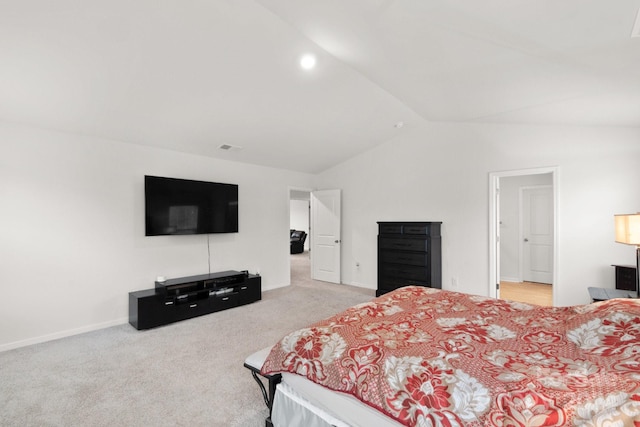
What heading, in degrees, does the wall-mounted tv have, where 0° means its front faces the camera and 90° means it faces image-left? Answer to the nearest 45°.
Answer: approximately 315°

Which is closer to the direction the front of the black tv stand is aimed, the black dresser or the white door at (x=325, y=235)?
the black dresser

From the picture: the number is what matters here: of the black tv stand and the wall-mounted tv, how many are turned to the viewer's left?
0

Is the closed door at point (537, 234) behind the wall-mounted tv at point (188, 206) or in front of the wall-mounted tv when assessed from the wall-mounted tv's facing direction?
in front

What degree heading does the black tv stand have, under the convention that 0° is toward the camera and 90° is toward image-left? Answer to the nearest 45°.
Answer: approximately 315°

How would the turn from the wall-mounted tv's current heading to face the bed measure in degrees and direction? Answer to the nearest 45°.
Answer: approximately 45° to its right

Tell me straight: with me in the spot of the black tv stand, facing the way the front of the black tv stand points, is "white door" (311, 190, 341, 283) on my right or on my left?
on my left

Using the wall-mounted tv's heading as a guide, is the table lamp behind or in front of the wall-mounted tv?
in front
